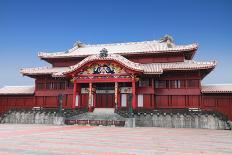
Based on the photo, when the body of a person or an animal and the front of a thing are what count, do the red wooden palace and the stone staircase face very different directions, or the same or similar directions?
same or similar directions

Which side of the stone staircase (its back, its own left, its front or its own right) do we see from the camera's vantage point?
front

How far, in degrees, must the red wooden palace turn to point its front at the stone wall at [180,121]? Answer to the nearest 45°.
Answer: approximately 45° to its left

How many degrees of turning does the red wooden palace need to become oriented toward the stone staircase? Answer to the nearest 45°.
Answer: approximately 45° to its right

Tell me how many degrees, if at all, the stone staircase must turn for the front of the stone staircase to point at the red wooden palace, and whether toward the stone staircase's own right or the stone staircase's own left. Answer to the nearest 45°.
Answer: approximately 135° to the stone staircase's own left

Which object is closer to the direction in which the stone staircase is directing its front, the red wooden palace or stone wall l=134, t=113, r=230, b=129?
the stone wall

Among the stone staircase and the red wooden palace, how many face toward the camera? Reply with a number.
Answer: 2

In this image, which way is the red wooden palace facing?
toward the camera
